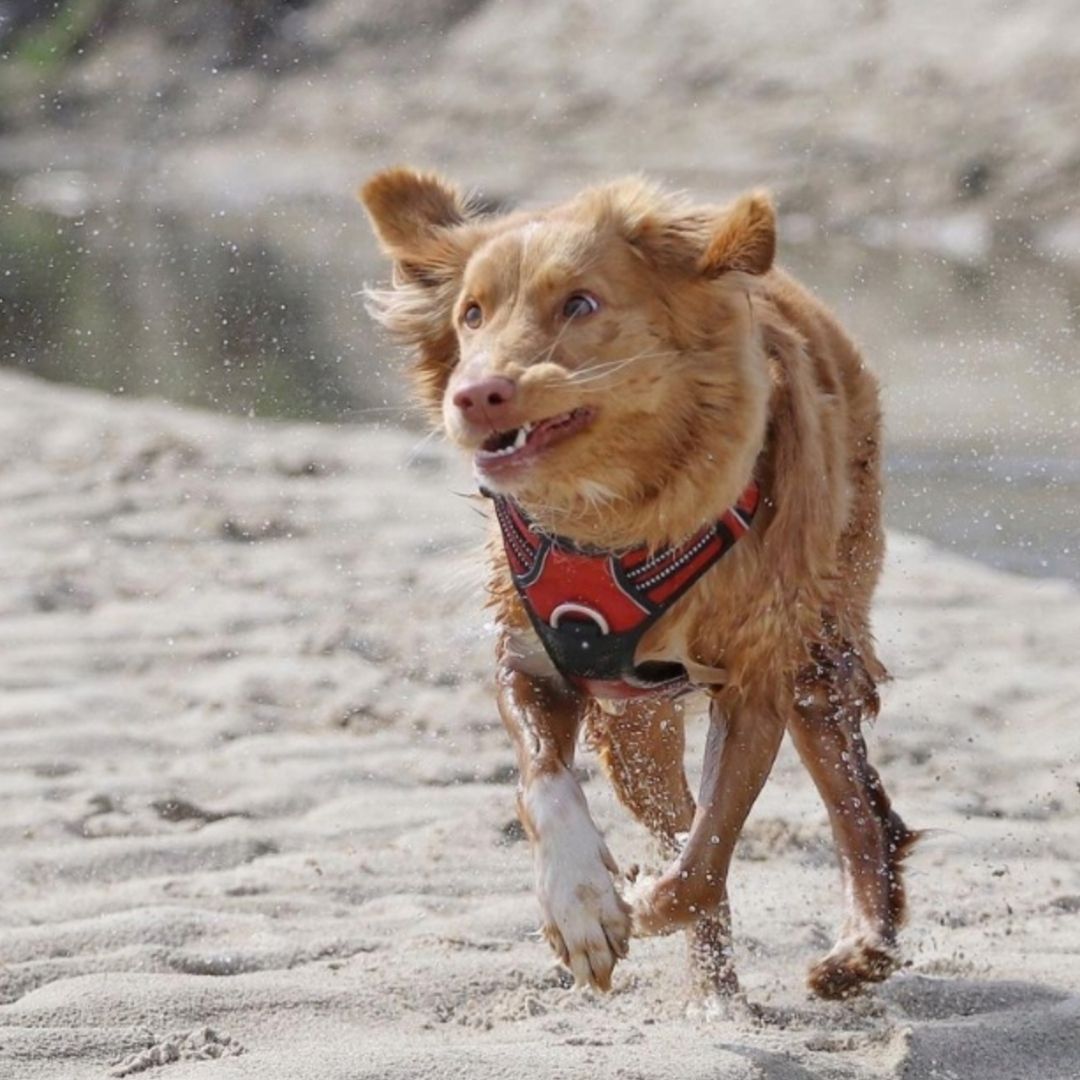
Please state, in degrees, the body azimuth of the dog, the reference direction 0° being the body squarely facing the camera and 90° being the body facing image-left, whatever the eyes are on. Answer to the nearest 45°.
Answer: approximately 45°
